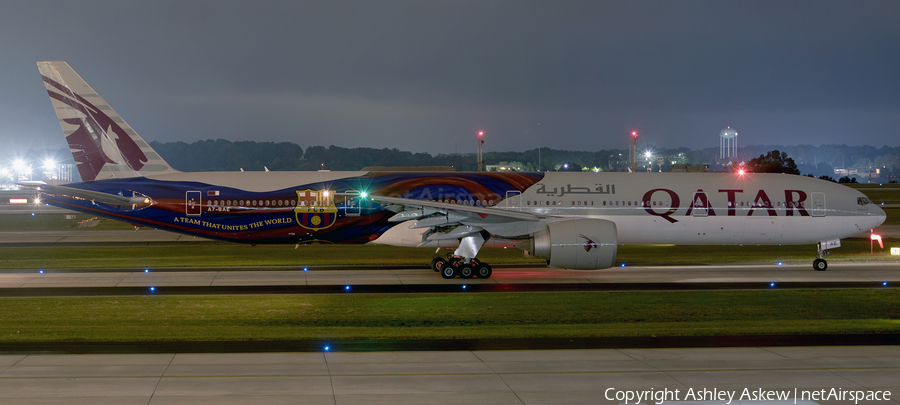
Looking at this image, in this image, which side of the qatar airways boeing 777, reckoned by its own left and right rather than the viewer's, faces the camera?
right
